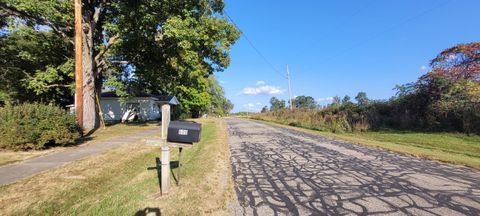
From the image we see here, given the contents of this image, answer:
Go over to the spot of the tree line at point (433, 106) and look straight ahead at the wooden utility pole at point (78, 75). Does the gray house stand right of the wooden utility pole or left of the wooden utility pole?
right

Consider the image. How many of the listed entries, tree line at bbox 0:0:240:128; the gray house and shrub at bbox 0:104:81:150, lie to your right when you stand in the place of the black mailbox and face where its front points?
0

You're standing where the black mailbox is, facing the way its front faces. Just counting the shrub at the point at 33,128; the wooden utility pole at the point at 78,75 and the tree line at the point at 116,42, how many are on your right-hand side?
0

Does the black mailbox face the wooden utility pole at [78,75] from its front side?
no

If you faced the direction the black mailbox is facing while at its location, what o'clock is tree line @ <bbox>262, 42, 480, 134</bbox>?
The tree line is roughly at 11 o'clock from the black mailbox.

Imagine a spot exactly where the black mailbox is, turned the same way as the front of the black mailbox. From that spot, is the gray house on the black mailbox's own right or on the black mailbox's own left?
on the black mailbox's own left

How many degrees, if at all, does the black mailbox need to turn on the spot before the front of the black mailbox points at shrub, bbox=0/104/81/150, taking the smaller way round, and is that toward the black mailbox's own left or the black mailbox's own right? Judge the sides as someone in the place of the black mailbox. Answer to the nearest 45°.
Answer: approximately 135° to the black mailbox's own left

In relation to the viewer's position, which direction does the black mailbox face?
facing to the right of the viewer

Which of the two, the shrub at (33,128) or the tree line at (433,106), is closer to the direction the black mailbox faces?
the tree line

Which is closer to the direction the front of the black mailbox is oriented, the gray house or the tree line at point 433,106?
the tree line

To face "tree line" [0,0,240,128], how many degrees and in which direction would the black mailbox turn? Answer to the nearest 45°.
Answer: approximately 90° to its left

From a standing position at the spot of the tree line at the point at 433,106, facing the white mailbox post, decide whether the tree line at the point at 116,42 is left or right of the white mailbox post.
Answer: right
